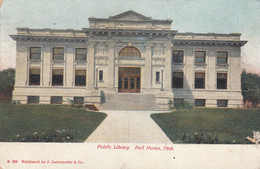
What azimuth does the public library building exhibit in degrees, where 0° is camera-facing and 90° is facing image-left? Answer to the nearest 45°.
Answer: approximately 0°
